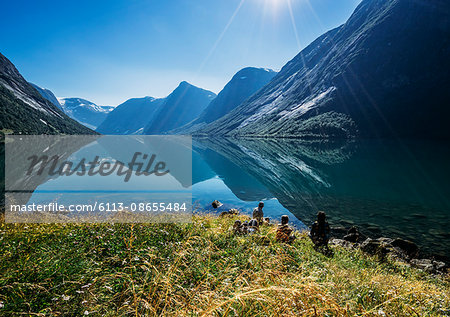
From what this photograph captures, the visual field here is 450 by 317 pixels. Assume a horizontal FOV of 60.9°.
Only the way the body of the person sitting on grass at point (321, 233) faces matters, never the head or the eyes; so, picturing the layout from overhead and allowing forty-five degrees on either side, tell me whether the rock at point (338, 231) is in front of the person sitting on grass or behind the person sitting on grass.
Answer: in front

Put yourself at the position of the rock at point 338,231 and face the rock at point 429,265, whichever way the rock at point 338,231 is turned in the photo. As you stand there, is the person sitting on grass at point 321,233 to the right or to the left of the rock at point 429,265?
right

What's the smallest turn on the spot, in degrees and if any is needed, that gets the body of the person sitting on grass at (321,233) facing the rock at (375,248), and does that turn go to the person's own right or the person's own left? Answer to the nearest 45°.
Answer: approximately 45° to the person's own right

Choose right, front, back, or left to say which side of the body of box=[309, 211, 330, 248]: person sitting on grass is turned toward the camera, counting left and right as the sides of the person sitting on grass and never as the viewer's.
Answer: back

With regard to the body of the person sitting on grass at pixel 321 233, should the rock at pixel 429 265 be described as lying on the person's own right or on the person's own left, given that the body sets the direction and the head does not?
on the person's own right

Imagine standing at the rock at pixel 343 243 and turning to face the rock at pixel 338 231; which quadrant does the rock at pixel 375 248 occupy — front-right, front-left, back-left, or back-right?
back-right

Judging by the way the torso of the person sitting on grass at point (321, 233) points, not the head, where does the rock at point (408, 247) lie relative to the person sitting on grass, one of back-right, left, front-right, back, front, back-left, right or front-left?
front-right

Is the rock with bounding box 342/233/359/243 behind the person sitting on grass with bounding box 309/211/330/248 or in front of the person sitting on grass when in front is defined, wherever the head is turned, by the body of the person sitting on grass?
in front

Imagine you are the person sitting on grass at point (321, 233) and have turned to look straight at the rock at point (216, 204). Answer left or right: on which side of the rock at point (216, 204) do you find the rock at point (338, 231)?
right

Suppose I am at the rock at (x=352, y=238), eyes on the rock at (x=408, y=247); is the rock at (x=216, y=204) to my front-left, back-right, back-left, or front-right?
back-left

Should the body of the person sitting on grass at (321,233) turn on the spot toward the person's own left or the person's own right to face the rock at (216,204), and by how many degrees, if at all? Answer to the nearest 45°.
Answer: approximately 45° to the person's own left
